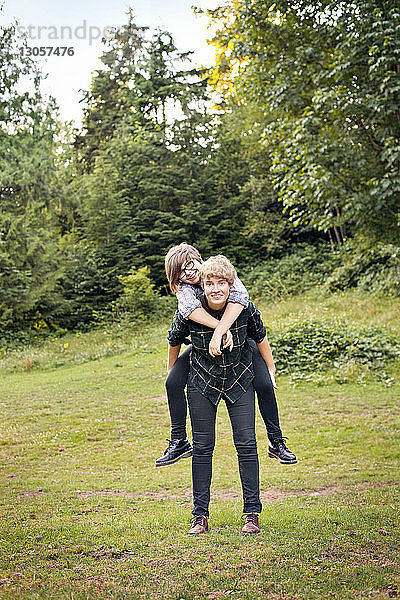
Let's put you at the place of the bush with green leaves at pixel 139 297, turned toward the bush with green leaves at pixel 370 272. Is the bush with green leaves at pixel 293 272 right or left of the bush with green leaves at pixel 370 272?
left

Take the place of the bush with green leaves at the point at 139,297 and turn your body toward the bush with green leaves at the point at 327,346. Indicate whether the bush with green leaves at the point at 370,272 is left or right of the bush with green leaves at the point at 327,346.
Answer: left

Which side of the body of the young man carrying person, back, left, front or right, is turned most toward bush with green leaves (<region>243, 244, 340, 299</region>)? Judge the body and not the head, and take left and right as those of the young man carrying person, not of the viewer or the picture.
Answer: back

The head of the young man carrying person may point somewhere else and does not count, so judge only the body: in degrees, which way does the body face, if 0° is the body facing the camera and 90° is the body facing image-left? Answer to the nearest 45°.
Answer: approximately 0°

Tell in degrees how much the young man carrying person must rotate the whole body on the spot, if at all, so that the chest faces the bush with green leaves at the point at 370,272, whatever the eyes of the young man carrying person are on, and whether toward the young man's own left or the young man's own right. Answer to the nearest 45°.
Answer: approximately 180°

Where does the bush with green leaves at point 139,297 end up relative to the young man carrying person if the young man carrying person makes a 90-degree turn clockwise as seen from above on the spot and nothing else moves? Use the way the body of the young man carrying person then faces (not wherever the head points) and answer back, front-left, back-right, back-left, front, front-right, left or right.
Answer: right

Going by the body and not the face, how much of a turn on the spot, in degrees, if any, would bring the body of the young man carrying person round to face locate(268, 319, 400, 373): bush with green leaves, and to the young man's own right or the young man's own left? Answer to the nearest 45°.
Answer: approximately 180°
